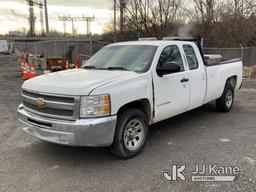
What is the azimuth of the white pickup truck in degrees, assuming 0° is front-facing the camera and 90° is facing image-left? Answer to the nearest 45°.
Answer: approximately 45°

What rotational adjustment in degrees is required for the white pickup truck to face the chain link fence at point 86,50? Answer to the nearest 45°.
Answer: approximately 135° to its right

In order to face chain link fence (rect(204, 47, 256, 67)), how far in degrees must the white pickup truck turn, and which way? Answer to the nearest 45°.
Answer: approximately 180°
